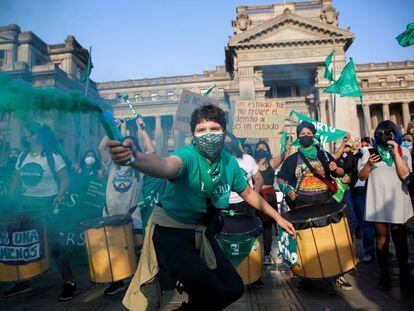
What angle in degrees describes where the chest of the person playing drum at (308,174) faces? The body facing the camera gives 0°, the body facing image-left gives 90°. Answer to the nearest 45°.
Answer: approximately 0°

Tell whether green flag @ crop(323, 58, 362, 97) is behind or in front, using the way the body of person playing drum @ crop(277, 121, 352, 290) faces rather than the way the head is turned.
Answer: behind

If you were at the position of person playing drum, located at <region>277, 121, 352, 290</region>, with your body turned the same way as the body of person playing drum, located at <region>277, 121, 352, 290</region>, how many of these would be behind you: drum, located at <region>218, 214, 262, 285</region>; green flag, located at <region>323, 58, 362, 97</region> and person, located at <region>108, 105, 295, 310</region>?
1

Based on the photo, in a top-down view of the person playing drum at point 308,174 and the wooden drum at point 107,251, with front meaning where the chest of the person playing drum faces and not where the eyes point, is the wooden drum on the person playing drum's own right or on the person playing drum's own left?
on the person playing drum's own right

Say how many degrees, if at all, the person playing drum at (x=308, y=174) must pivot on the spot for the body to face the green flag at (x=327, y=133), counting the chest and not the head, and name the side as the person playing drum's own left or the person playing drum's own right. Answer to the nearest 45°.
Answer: approximately 180°

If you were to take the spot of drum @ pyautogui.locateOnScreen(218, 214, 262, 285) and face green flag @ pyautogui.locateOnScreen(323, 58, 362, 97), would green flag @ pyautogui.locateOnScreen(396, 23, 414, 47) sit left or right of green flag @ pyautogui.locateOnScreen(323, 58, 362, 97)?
right

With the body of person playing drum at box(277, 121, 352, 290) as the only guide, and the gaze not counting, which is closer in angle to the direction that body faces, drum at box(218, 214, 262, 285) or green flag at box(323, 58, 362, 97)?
the drum

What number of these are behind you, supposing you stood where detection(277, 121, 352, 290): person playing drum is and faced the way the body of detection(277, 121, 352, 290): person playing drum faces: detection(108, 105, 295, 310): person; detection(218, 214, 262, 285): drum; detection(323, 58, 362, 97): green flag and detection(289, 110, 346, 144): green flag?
2

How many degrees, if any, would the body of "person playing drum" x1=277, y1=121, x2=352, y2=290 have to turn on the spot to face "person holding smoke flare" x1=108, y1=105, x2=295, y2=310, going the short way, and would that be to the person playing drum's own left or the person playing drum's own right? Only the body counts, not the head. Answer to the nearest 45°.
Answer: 0° — they already face them

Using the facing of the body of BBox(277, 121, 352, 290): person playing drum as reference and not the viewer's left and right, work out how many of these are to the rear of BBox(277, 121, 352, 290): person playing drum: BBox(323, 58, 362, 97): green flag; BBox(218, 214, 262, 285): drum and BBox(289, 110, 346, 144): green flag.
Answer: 2
